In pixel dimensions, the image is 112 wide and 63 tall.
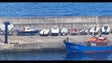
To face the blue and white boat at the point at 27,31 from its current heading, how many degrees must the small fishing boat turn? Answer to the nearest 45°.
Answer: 0° — it already faces it

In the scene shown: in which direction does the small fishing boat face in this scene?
to the viewer's left

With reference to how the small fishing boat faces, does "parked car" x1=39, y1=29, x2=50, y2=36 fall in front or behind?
in front
